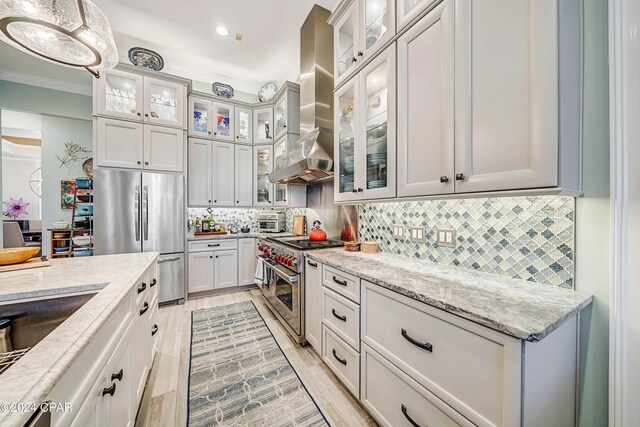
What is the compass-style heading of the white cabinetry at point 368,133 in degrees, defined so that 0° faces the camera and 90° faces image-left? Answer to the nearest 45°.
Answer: approximately 45°

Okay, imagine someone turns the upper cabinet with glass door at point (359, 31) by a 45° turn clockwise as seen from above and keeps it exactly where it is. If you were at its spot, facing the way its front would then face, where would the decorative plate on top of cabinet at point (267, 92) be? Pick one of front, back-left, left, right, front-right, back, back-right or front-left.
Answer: front-right

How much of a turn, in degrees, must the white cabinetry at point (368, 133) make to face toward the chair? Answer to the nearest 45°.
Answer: approximately 45° to its right

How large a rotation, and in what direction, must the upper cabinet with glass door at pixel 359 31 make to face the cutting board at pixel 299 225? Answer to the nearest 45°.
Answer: approximately 90° to its right

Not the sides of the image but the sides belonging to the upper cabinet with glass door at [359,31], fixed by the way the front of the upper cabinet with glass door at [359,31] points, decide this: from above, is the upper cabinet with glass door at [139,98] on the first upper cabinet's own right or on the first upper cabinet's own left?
on the first upper cabinet's own right

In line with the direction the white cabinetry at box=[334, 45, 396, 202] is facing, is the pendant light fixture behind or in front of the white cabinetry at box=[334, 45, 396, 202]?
in front

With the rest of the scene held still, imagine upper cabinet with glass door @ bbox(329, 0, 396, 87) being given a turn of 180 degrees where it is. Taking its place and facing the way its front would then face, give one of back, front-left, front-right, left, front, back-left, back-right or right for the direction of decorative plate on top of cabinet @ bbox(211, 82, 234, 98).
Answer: left

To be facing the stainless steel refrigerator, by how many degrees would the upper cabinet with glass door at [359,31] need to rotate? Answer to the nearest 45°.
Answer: approximately 45° to its right

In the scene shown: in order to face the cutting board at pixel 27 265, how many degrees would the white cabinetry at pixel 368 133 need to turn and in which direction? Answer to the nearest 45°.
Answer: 0° — it already faces it

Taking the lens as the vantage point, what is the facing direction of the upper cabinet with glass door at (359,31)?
facing the viewer and to the left of the viewer
